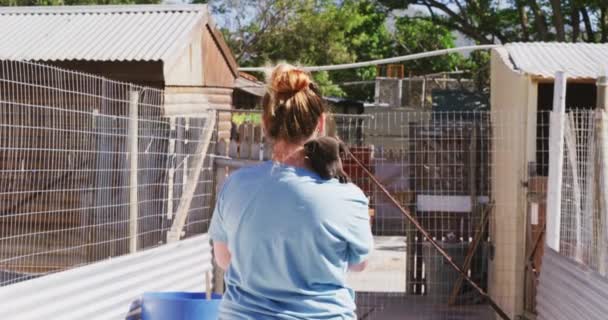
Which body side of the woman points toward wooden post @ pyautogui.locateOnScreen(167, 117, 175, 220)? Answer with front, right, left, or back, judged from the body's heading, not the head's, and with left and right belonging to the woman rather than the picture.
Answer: front

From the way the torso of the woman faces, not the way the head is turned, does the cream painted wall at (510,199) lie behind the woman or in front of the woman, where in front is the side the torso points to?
in front

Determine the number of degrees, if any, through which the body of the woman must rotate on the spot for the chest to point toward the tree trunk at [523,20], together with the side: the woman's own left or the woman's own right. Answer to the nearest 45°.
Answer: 0° — they already face it

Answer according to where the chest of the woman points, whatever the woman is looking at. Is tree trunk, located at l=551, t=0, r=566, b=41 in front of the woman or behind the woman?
in front

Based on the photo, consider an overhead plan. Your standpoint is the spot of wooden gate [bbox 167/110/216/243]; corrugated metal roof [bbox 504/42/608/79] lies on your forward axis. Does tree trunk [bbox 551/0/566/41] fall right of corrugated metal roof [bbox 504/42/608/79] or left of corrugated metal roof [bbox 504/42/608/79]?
left

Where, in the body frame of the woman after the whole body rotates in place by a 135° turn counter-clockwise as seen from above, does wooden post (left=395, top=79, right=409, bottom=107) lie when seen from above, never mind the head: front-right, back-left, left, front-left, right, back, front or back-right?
back-right

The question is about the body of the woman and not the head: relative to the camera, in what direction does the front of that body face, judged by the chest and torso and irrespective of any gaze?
away from the camera
